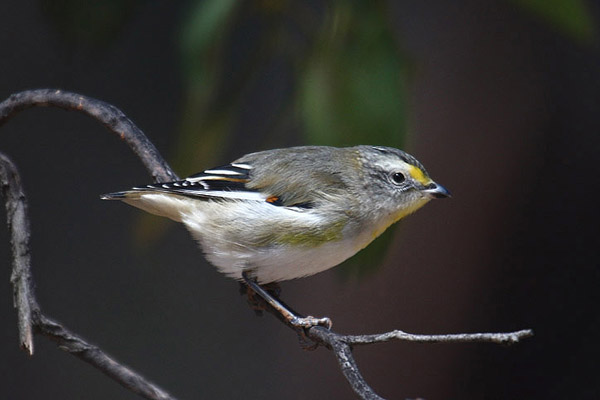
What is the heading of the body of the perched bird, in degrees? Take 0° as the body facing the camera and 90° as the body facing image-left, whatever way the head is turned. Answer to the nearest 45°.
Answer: approximately 270°

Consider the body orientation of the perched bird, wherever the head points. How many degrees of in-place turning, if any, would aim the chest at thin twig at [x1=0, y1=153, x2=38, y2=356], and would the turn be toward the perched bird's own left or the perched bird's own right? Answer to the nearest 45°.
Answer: approximately 135° to the perched bird's own right

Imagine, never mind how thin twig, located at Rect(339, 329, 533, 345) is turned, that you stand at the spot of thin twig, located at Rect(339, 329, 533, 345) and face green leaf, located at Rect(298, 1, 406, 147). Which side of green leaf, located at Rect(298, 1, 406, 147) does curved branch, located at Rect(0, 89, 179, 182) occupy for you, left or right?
left

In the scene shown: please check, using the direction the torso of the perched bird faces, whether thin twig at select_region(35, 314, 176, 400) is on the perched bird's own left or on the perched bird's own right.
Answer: on the perched bird's own right

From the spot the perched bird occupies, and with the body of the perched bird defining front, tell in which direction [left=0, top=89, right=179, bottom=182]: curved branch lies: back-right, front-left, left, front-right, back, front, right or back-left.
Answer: back

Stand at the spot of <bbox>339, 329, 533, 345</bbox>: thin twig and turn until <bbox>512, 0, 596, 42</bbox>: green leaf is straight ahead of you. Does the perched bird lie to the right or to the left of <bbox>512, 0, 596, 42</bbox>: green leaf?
left

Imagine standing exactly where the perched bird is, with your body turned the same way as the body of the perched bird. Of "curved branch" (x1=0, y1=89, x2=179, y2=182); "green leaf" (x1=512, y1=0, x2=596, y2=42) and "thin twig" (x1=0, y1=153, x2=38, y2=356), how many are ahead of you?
1
